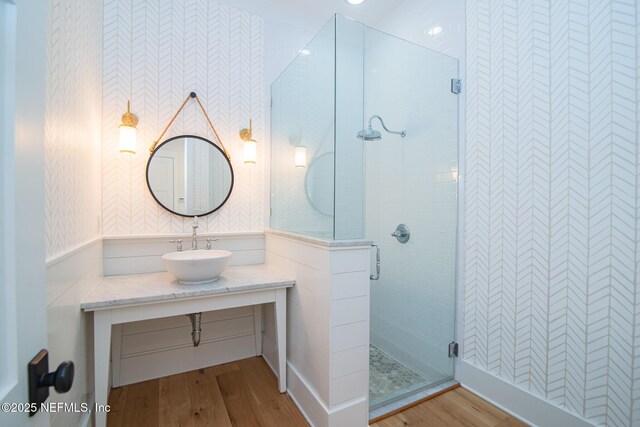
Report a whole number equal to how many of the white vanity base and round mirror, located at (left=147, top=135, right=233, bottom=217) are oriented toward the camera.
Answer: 2

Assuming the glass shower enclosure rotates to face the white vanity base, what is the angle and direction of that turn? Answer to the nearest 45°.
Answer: approximately 90° to its right

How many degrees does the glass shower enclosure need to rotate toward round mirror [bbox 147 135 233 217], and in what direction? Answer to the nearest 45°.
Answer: approximately 135° to its right

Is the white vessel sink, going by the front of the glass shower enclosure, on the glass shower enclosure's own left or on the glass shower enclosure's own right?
on the glass shower enclosure's own right

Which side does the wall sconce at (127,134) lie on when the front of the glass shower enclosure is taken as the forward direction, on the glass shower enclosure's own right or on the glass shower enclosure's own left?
on the glass shower enclosure's own right

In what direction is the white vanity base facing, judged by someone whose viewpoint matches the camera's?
facing the viewer

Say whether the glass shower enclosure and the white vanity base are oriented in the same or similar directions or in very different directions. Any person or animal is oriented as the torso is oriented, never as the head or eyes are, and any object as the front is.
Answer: same or similar directions

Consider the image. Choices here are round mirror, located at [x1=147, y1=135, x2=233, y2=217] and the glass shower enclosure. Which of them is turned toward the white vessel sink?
the round mirror

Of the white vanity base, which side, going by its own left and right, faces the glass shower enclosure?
left

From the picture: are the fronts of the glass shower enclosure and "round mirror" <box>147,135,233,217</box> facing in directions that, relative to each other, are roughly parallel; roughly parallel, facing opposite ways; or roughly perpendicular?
roughly parallel

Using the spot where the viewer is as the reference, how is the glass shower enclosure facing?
facing the viewer and to the right of the viewer

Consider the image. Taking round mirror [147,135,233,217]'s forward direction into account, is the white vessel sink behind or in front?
in front
